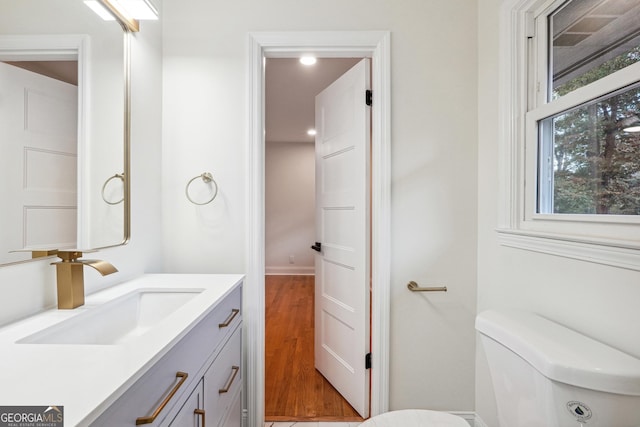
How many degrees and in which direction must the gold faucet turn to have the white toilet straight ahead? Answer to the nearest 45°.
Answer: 0° — it already faces it

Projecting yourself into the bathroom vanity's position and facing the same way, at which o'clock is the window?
The window is roughly at 11 o'clock from the bathroom vanity.

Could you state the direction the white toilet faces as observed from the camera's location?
facing the viewer and to the left of the viewer

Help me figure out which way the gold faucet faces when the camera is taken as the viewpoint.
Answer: facing the viewer and to the right of the viewer

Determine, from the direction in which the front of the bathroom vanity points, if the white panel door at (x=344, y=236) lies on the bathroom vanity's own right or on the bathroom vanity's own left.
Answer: on the bathroom vanity's own left

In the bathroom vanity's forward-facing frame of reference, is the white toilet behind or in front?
in front
